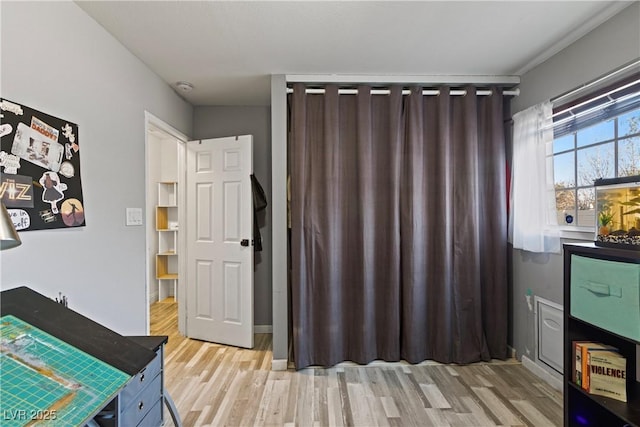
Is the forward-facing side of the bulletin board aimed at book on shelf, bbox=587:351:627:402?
yes

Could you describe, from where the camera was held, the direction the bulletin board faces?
facing the viewer and to the right of the viewer

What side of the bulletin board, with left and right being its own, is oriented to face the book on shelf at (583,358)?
front

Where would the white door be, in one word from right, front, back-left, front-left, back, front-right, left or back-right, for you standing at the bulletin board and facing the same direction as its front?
left

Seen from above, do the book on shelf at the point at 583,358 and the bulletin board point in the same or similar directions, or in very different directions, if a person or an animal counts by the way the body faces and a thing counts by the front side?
very different directions

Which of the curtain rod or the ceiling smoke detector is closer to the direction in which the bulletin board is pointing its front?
the curtain rod

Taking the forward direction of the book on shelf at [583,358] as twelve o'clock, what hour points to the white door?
The white door is roughly at 1 o'clock from the book on shelf.

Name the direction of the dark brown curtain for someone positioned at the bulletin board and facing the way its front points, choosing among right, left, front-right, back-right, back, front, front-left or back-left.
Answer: front-left

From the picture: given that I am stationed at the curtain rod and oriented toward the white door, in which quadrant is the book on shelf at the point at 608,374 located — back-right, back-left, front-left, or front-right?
back-left

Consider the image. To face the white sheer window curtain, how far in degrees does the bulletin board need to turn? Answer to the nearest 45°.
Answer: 0° — it already faces it

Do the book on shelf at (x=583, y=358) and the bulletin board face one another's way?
yes

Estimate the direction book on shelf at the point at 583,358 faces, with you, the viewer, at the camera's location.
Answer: facing the viewer and to the left of the viewer

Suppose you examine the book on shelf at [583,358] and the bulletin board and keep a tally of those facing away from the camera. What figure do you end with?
0
